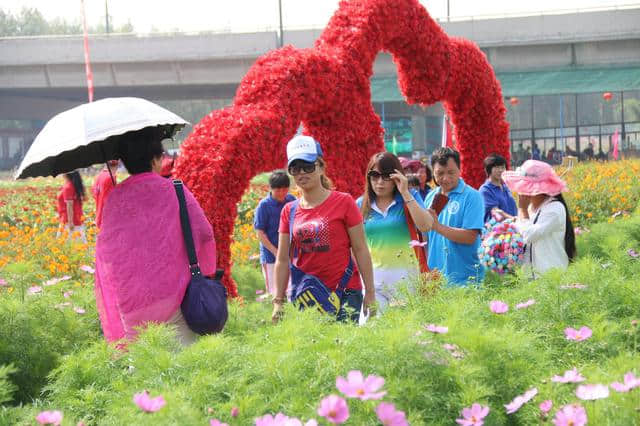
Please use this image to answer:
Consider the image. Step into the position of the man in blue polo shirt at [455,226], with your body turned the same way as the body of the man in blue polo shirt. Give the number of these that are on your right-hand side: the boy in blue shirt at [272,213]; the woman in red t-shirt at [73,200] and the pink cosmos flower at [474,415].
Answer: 2

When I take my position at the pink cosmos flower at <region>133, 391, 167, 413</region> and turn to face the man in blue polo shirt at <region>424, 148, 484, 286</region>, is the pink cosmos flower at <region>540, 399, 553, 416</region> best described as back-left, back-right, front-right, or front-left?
front-right

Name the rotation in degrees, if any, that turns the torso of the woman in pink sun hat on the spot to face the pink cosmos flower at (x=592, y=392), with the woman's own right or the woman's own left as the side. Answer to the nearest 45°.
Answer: approximately 90° to the woman's own left

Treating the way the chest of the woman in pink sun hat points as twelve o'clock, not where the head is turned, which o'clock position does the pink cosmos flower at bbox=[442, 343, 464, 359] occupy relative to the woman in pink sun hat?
The pink cosmos flower is roughly at 9 o'clock from the woman in pink sun hat.

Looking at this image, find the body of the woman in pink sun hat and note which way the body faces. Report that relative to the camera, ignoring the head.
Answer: to the viewer's left

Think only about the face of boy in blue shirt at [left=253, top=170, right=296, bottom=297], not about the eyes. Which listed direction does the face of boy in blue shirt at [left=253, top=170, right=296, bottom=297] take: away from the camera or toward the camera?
toward the camera

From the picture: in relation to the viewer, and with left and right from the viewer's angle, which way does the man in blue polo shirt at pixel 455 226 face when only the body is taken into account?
facing the viewer and to the left of the viewer

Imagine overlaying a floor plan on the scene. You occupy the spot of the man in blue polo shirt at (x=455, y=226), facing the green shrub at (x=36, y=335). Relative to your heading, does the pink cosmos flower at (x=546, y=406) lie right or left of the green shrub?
left

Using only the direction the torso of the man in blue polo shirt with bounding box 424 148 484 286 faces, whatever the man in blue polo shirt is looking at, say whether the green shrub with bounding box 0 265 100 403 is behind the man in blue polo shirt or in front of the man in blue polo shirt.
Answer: in front
